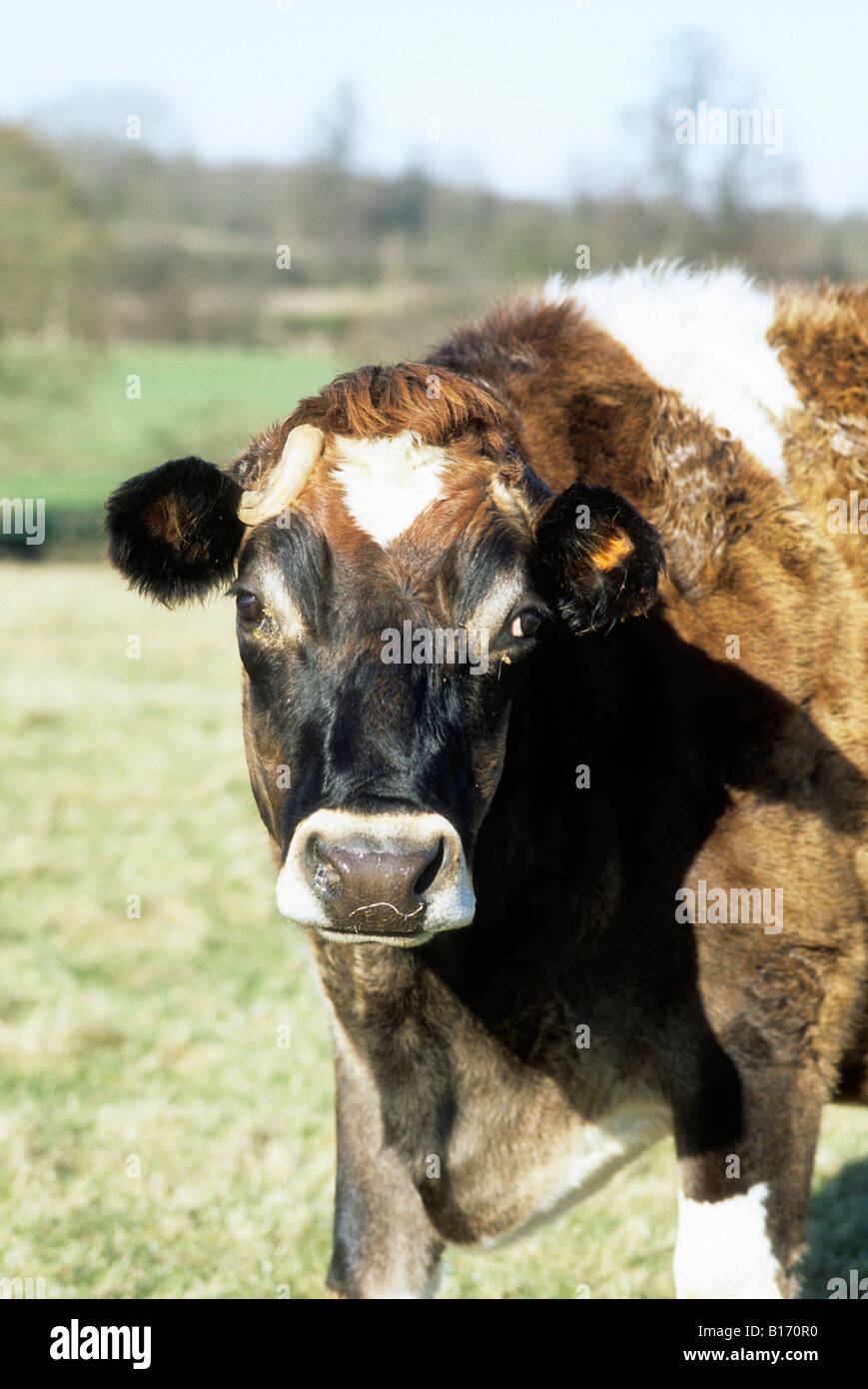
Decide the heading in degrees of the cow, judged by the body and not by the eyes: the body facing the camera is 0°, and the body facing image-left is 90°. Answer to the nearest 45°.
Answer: approximately 45°
